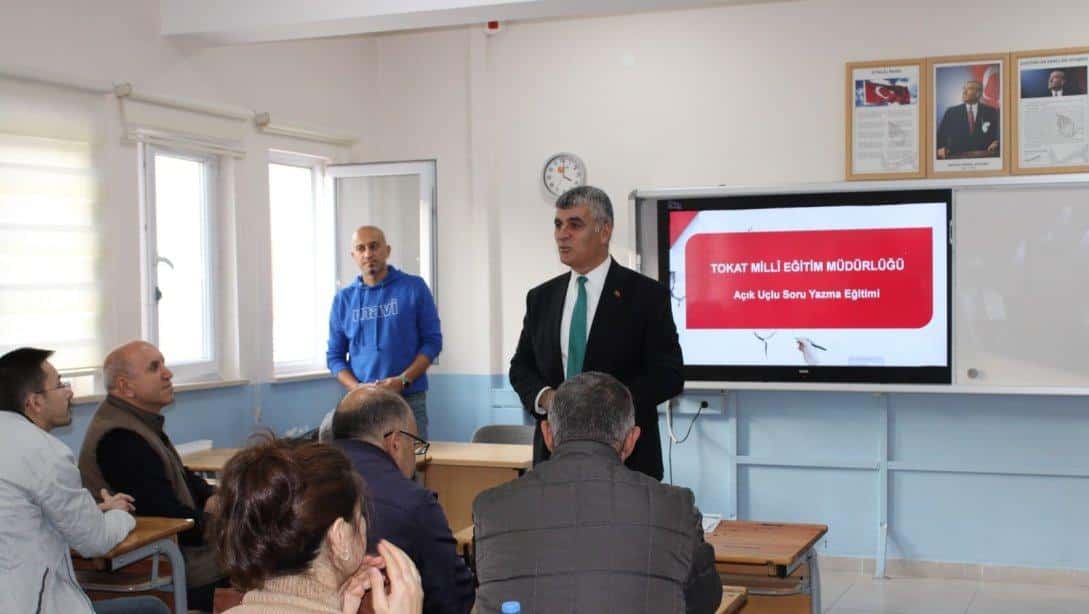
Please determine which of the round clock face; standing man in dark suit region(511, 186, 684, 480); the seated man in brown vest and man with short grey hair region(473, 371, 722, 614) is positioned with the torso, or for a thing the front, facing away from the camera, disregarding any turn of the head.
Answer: the man with short grey hair

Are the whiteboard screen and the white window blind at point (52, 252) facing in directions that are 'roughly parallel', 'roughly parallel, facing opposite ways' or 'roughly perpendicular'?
roughly perpendicular

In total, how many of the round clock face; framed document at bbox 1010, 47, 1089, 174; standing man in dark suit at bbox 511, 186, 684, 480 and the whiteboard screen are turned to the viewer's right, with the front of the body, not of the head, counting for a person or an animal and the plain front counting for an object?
0

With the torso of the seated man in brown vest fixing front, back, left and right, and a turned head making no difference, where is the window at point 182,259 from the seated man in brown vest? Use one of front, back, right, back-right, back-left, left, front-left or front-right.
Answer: left

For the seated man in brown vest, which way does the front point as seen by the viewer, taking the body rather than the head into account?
to the viewer's right

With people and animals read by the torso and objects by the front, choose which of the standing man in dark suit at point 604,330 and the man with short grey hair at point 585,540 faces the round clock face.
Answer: the man with short grey hair

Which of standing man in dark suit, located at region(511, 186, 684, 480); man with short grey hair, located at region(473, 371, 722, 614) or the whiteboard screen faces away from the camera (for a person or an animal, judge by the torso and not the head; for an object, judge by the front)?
the man with short grey hair

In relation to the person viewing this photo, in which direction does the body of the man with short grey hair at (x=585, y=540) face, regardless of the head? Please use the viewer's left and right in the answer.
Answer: facing away from the viewer

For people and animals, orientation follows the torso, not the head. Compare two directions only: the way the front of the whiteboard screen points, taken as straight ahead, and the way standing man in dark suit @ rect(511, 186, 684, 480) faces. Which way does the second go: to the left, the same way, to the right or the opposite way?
the same way

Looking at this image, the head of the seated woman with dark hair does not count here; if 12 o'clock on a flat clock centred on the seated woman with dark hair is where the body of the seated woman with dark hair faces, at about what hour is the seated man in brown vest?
The seated man in brown vest is roughly at 10 o'clock from the seated woman with dark hair.

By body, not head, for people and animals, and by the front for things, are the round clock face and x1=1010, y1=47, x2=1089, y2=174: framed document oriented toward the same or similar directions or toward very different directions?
same or similar directions

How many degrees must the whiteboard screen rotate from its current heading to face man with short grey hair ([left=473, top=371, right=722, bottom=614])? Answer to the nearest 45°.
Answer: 0° — it already faces them

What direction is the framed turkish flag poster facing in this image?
toward the camera

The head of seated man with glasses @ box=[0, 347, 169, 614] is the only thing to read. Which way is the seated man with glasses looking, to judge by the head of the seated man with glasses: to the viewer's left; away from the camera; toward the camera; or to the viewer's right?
to the viewer's right

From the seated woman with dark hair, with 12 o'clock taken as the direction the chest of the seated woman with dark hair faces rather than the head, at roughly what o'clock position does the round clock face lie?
The round clock face is roughly at 11 o'clock from the seated woman with dark hair.

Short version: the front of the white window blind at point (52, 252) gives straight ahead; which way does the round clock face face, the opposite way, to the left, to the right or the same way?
to the right

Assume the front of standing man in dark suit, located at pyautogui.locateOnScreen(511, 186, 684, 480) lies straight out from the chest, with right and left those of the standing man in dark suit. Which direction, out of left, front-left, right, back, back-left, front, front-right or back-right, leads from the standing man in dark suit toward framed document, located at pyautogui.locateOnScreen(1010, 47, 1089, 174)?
back

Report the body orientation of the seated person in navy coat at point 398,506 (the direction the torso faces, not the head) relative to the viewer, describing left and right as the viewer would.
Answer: facing away from the viewer and to the right of the viewer

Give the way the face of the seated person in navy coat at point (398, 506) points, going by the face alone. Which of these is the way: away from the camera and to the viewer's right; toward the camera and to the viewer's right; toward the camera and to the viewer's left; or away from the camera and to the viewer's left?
away from the camera and to the viewer's right

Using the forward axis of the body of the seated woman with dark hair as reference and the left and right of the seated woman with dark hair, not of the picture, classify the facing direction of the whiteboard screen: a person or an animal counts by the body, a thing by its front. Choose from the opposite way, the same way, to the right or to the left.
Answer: the opposite way

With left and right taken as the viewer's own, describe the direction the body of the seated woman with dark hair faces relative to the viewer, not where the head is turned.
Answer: facing away from the viewer and to the right of the viewer

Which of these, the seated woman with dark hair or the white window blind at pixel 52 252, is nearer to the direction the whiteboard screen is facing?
the seated woman with dark hair

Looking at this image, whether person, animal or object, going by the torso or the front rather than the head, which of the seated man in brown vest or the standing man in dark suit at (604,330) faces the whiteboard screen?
the seated man in brown vest
